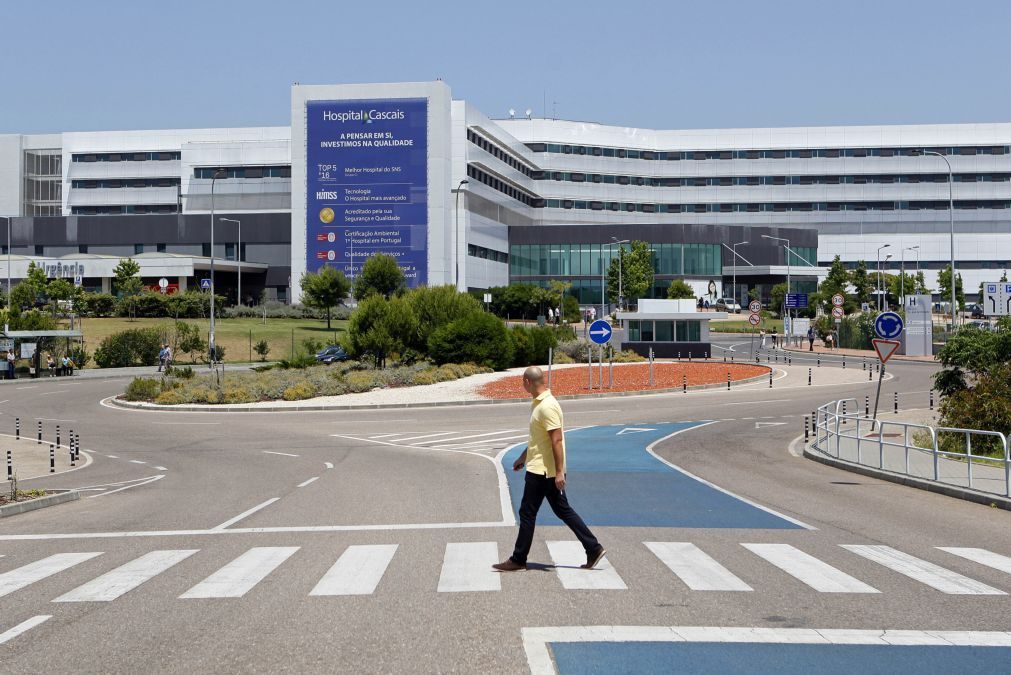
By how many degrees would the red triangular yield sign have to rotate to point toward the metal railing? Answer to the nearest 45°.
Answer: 0° — it already faces it

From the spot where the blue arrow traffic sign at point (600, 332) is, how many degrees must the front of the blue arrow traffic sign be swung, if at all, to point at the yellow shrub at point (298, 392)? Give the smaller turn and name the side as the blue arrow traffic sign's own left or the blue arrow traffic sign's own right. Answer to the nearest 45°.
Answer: approximately 90° to the blue arrow traffic sign's own right

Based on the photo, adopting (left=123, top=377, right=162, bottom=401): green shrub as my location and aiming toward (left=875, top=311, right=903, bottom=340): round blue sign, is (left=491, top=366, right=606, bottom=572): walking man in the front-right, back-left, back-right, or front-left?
front-right

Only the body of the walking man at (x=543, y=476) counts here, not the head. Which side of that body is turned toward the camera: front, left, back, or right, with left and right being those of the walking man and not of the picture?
left

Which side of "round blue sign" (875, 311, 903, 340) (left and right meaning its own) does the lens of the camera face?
front

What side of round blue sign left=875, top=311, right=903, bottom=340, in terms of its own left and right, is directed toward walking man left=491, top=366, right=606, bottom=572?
front

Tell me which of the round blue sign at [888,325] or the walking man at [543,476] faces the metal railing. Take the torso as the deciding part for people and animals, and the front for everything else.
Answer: the round blue sign

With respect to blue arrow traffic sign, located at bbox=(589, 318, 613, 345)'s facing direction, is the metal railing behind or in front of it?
in front

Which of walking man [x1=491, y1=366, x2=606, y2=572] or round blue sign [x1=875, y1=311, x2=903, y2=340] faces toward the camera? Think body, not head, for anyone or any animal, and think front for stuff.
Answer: the round blue sign

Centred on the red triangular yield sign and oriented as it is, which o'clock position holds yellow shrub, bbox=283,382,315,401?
The yellow shrub is roughly at 4 o'clock from the red triangular yield sign.

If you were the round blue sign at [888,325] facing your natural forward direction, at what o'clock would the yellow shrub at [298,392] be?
The yellow shrub is roughly at 4 o'clock from the round blue sign.

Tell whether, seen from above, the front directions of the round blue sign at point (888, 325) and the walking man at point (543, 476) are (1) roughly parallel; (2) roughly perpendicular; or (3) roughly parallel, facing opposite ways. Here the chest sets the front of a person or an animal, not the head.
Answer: roughly perpendicular
